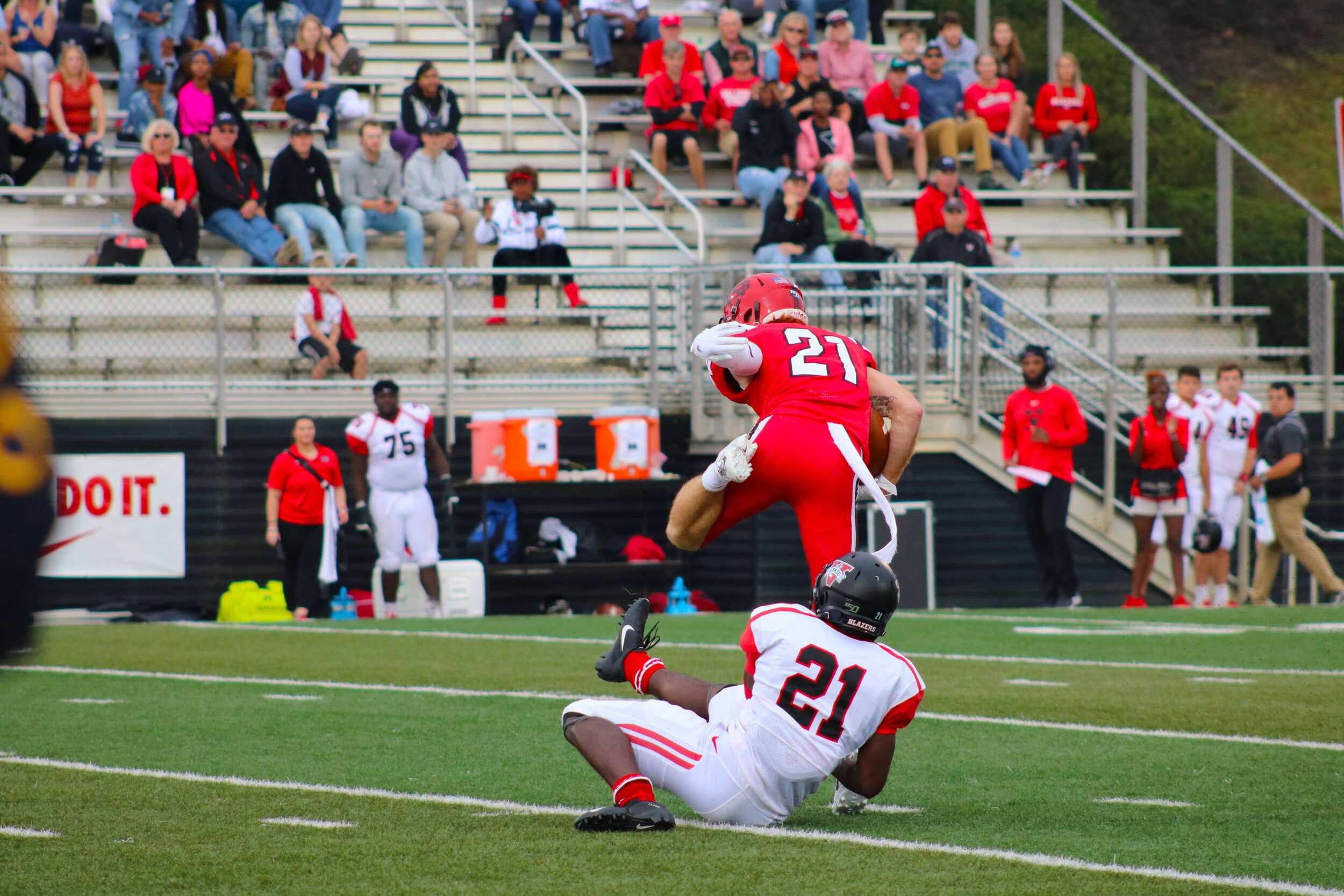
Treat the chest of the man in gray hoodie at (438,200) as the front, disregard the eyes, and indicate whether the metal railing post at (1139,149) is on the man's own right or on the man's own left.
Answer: on the man's own left

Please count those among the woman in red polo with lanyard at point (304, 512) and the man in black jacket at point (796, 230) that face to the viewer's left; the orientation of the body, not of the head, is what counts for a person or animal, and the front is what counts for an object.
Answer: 0

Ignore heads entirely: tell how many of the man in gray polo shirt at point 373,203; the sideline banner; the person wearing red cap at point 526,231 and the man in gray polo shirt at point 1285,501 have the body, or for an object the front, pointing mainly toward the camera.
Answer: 3

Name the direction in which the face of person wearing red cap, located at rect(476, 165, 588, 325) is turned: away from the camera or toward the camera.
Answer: toward the camera

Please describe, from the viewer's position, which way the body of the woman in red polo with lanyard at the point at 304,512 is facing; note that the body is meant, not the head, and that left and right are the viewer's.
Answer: facing the viewer

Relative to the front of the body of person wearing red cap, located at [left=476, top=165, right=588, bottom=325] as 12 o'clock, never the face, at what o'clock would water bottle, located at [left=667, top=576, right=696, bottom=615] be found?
The water bottle is roughly at 11 o'clock from the person wearing red cap.

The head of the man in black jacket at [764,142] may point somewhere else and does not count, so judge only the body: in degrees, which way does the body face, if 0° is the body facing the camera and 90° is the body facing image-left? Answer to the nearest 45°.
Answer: approximately 0°

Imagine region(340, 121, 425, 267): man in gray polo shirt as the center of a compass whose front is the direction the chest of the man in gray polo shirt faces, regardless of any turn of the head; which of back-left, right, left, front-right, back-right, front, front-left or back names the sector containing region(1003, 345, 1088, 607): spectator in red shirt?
front-left

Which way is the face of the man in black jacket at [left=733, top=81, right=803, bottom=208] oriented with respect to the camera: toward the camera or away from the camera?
toward the camera

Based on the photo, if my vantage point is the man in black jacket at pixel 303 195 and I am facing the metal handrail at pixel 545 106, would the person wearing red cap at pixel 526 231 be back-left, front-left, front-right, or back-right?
front-right

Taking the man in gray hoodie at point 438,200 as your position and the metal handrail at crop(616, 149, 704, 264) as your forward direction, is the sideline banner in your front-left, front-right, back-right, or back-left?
back-right

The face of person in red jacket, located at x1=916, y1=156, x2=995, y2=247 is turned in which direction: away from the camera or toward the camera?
toward the camera

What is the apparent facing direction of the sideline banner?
toward the camera

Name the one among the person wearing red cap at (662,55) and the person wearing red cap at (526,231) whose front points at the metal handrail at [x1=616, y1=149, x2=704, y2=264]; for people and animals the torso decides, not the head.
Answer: the person wearing red cap at (662,55)
